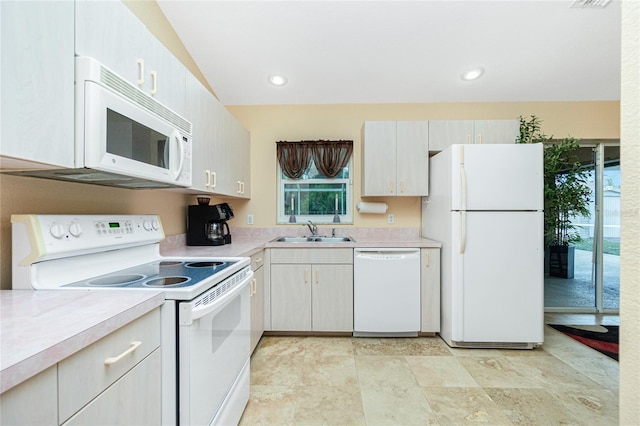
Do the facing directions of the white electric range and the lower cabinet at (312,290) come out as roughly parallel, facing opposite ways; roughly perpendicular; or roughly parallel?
roughly perpendicular

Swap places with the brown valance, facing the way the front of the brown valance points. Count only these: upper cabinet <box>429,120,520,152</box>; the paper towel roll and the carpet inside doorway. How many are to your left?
3

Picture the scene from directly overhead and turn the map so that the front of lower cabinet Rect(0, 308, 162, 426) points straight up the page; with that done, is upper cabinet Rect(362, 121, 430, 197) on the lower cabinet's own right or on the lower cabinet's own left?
on the lower cabinet's own left

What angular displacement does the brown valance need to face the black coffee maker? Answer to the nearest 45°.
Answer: approximately 45° to its right

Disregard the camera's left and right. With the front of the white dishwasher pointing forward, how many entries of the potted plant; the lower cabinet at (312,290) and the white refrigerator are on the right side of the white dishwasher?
1

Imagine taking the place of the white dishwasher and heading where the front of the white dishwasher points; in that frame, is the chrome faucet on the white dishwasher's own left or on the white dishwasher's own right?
on the white dishwasher's own right

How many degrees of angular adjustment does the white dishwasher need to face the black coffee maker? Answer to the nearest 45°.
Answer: approximately 90° to its right

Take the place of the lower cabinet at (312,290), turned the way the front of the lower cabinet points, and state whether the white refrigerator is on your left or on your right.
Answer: on your left

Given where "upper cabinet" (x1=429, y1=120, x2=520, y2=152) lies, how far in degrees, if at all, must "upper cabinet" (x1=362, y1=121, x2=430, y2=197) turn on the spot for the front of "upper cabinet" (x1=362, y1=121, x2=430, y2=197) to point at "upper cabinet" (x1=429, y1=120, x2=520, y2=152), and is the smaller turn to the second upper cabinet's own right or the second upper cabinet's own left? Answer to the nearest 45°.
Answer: approximately 90° to the second upper cabinet's own left

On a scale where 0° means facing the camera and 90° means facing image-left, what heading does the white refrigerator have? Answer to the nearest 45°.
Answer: approximately 0°

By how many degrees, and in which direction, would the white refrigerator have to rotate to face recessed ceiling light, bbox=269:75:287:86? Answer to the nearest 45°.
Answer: approximately 90° to its right

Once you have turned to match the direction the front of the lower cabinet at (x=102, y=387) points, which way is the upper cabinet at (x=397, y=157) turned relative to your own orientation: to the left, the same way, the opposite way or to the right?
to the right
